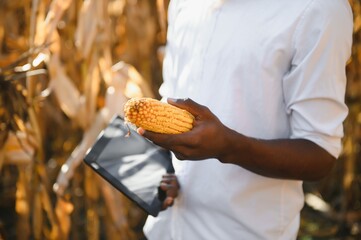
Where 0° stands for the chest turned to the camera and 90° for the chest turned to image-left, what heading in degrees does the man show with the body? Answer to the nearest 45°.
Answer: approximately 45°
